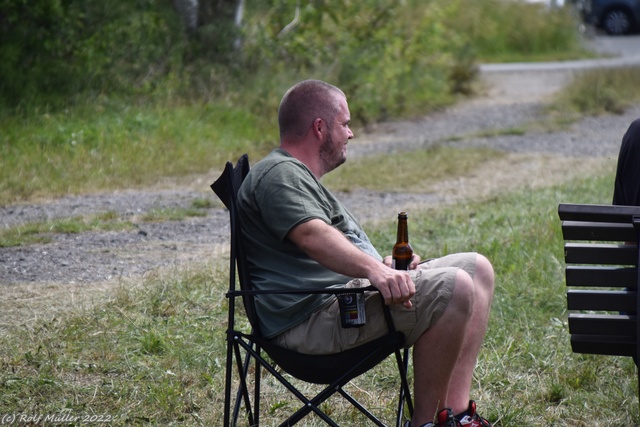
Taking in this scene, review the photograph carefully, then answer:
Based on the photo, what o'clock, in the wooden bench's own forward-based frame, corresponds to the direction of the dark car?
The dark car is roughly at 12 o'clock from the wooden bench.

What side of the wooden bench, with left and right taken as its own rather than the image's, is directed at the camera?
back

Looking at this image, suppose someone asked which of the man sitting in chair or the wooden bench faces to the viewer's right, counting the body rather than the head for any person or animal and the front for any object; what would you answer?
the man sitting in chair

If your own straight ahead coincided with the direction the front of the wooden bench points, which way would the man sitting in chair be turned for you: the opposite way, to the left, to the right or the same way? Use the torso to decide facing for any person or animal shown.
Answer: to the right

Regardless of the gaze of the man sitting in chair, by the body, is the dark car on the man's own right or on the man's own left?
on the man's own left

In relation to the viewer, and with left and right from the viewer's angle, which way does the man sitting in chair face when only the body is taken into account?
facing to the right of the viewer

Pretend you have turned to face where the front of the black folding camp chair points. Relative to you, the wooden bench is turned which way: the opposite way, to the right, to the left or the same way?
to the left

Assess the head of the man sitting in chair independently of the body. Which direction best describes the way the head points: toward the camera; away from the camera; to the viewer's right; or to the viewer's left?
to the viewer's right

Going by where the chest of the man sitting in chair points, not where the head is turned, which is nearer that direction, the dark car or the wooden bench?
the wooden bench

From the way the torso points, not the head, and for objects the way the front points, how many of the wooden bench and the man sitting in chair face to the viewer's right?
1

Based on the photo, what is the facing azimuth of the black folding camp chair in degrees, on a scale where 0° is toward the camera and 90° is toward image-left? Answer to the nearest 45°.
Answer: approximately 270°

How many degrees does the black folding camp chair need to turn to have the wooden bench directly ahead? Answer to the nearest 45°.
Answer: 0° — it already faces it

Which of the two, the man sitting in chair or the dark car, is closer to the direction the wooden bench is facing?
the dark car

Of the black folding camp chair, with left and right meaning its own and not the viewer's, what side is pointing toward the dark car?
left

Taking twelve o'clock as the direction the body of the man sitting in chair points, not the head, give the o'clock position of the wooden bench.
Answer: The wooden bench is roughly at 12 o'clock from the man sitting in chair.
